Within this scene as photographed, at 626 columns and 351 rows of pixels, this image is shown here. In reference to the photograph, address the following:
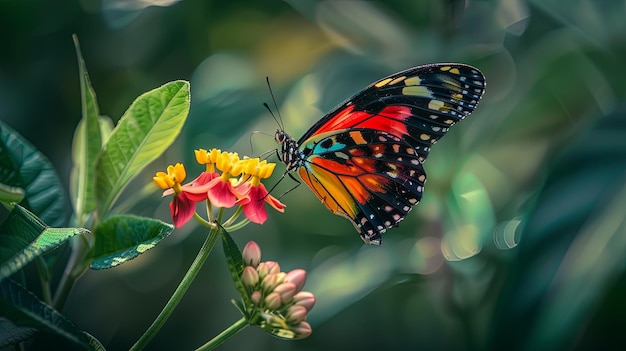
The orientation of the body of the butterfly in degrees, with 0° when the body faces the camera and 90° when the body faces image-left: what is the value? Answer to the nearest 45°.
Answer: approximately 90°
